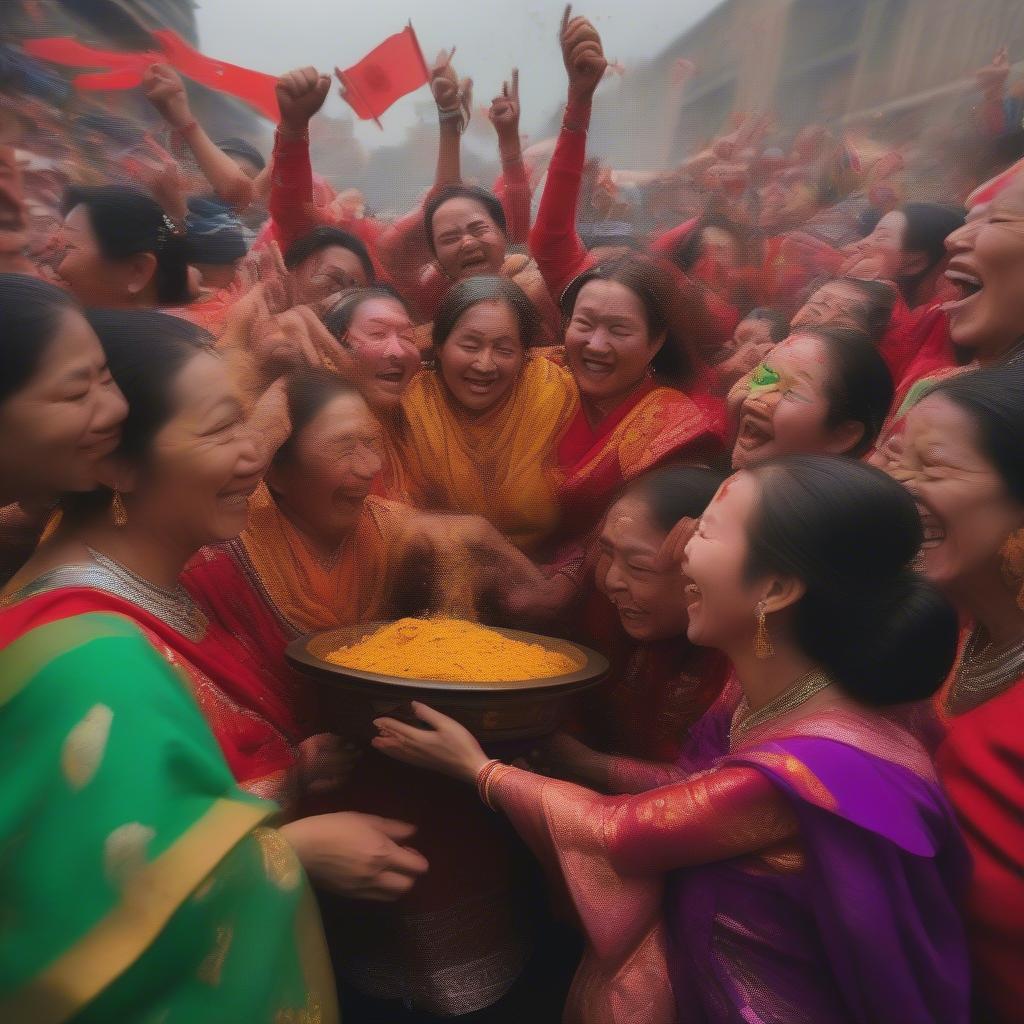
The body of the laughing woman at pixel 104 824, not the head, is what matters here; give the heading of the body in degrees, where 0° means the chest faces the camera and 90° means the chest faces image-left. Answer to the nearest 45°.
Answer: approximately 270°

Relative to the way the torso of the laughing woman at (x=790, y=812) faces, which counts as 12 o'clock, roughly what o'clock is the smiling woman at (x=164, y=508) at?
The smiling woman is roughly at 12 o'clock from the laughing woman.

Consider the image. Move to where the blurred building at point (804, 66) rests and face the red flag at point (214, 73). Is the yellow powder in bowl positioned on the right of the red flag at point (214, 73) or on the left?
left

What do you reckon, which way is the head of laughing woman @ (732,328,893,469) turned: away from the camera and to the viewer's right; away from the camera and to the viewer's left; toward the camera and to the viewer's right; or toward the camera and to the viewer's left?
toward the camera and to the viewer's left

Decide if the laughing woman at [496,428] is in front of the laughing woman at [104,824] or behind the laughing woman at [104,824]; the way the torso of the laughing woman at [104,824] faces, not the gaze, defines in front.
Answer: in front

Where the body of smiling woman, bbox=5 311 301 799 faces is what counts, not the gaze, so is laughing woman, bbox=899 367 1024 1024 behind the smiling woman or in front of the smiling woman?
in front

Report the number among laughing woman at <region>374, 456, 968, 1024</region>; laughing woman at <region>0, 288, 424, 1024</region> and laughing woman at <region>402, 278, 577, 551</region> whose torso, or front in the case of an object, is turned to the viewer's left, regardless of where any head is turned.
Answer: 1

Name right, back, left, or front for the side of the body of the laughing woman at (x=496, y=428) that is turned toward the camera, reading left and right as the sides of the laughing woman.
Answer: front

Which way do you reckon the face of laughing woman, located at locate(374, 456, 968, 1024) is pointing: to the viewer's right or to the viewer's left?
to the viewer's left

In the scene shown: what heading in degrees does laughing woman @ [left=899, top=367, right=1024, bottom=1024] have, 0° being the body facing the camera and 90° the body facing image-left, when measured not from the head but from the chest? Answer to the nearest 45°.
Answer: approximately 90°

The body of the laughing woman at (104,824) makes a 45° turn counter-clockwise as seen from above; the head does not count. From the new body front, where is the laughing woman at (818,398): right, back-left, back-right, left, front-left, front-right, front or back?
front-right

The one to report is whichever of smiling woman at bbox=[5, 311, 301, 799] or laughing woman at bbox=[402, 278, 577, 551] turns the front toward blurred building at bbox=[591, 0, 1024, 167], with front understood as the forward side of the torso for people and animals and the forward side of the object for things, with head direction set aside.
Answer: the smiling woman
